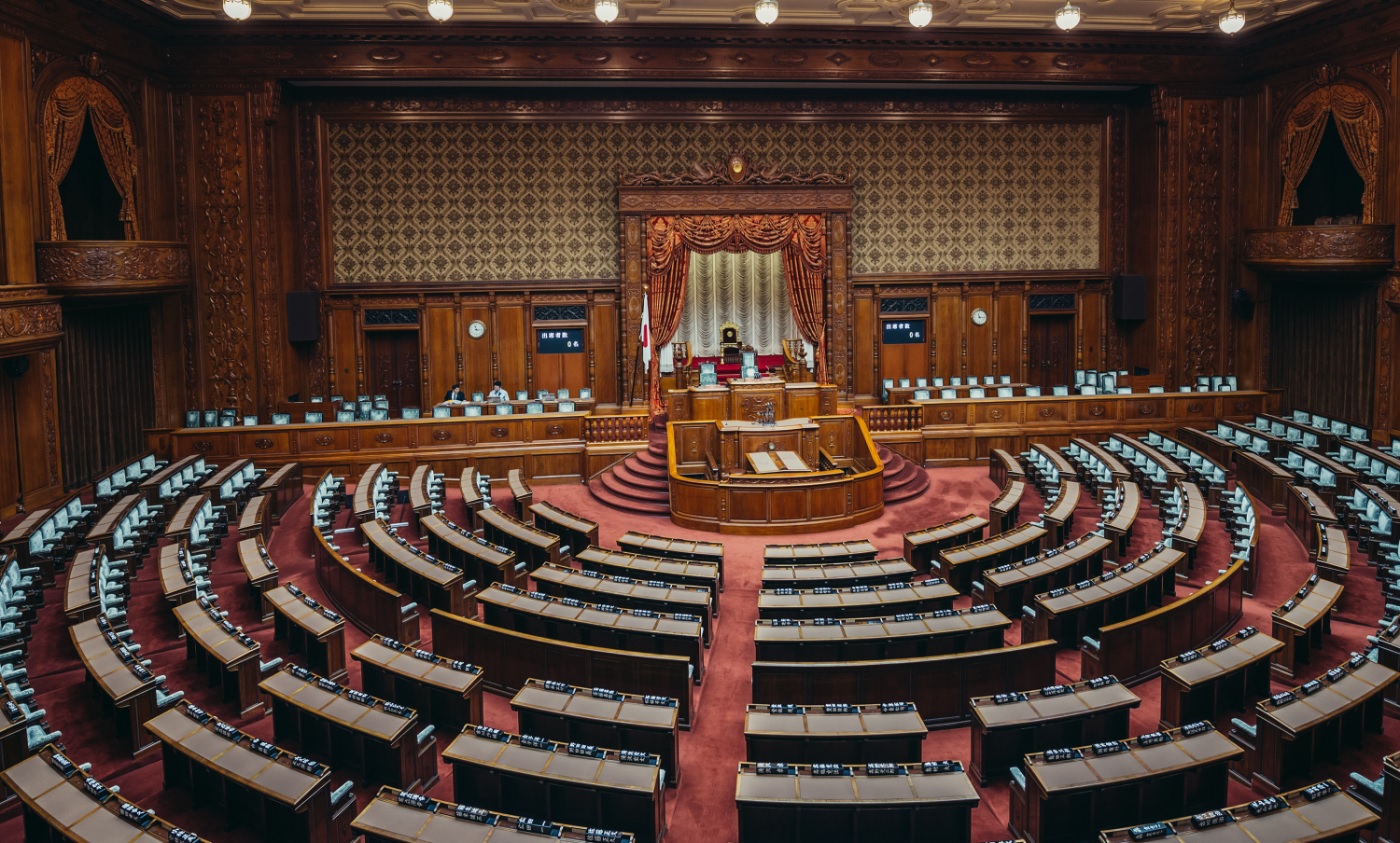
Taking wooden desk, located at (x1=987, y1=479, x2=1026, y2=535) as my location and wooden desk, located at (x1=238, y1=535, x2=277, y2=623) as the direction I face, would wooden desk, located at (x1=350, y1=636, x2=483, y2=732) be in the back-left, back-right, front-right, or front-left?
front-left

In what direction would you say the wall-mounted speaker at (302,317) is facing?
toward the camera

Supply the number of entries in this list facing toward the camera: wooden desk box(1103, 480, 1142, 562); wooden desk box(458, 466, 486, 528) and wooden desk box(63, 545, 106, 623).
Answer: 0

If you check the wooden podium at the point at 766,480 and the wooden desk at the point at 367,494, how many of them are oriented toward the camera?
1

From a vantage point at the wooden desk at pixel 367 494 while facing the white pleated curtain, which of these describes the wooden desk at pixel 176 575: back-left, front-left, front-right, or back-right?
back-right

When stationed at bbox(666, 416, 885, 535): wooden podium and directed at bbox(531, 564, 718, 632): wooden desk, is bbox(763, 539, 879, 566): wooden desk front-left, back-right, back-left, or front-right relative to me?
front-left

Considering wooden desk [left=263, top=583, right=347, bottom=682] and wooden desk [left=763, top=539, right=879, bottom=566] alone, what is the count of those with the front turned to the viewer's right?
0
